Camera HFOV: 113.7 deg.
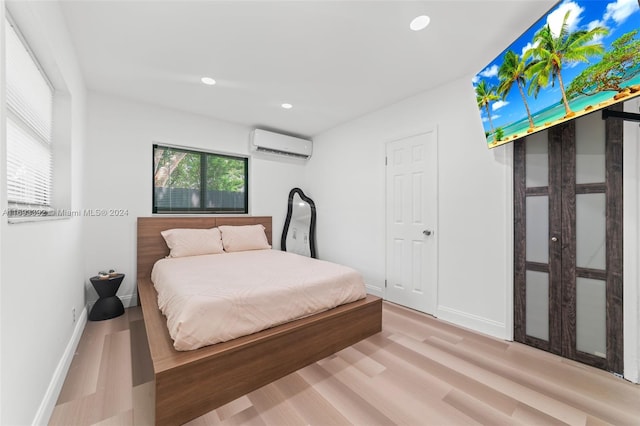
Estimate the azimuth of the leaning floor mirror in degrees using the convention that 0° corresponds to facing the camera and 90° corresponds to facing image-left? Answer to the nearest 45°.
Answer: approximately 45°

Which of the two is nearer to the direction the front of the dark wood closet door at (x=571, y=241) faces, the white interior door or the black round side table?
the black round side table

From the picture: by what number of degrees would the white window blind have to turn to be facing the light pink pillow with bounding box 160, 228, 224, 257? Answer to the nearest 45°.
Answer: approximately 45° to its left

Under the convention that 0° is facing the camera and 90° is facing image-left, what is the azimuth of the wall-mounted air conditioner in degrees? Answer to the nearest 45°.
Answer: approximately 315°

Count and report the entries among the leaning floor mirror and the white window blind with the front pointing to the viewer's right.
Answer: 1

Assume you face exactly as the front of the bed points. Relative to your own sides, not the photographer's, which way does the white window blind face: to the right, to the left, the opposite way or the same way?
to the left

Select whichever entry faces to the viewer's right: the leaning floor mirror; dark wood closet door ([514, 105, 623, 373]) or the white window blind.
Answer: the white window blind

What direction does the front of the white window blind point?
to the viewer's right

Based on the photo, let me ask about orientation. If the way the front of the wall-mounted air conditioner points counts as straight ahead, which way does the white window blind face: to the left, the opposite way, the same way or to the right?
to the left
